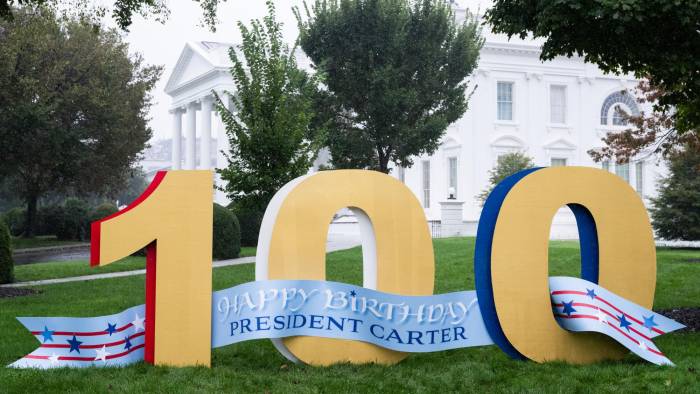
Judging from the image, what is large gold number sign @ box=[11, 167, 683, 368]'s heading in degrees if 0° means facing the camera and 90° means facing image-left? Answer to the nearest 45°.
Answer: approximately 0°

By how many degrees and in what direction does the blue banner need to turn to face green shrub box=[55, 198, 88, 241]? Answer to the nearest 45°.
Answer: approximately 135° to its right

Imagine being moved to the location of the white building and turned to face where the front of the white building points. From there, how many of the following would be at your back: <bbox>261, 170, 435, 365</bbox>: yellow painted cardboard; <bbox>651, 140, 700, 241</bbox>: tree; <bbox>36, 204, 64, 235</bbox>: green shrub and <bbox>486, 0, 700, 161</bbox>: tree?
0

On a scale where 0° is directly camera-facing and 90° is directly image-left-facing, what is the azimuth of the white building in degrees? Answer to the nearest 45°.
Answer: approximately 45°

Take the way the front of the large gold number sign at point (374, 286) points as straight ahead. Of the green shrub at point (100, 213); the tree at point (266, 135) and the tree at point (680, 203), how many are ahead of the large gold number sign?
0

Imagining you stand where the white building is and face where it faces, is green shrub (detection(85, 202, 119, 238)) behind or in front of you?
in front

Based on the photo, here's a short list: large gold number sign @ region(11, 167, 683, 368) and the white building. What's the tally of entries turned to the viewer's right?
0

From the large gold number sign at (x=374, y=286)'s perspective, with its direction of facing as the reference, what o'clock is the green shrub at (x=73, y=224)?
The green shrub is roughly at 5 o'clock from the large gold number sign.

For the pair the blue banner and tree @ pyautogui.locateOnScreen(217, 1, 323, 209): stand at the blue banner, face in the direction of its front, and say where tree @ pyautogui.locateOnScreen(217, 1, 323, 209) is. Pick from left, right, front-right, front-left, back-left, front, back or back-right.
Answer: back

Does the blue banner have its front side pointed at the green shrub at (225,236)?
no

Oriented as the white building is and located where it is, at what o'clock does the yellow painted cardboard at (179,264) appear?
The yellow painted cardboard is roughly at 11 o'clock from the white building.

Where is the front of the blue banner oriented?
toward the camera

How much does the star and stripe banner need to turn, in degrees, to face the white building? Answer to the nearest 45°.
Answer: approximately 180°

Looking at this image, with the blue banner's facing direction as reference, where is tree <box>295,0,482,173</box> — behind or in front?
behind

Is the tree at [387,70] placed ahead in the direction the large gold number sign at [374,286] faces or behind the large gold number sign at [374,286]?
behind

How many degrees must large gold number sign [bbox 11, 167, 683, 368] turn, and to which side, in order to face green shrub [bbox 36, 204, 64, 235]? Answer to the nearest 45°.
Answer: approximately 135° to its right
